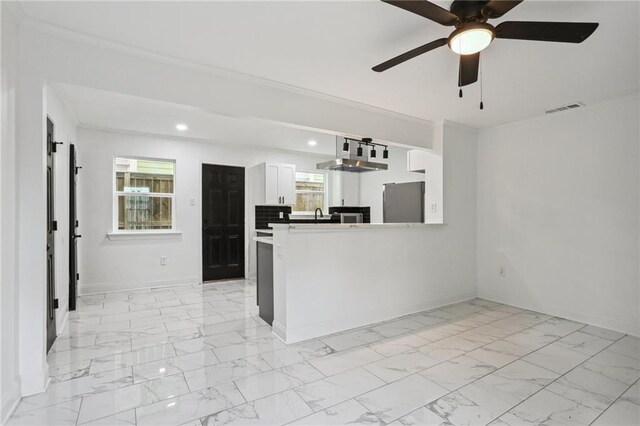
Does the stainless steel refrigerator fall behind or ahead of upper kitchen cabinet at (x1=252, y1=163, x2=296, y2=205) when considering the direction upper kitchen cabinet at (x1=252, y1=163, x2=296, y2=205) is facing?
ahead

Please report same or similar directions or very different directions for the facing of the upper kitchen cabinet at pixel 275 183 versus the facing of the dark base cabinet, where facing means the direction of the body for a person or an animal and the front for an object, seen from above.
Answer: very different directions

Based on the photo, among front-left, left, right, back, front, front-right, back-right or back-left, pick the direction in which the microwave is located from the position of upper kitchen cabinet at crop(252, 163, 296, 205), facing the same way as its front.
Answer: front-left

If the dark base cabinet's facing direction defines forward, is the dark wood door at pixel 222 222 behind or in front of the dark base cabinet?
in front

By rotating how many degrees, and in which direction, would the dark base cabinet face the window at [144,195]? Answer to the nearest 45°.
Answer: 0° — it already faces it

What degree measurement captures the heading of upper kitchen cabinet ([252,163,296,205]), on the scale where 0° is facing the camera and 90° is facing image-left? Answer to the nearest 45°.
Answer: approximately 315°

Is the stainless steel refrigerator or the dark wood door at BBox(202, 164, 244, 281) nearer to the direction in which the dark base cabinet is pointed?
the dark wood door

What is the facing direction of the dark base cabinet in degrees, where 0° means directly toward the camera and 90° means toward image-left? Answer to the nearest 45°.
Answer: approximately 135°

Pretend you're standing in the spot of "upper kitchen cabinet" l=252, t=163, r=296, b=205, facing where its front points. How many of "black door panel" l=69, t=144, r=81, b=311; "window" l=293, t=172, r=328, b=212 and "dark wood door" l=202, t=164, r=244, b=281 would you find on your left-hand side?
1

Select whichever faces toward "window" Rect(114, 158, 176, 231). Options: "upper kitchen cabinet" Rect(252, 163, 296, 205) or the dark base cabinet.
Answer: the dark base cabinet

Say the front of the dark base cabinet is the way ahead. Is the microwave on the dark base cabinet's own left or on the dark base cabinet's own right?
on the dark base cabinet's own right

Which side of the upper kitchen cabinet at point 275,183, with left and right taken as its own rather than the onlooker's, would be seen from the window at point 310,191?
left
